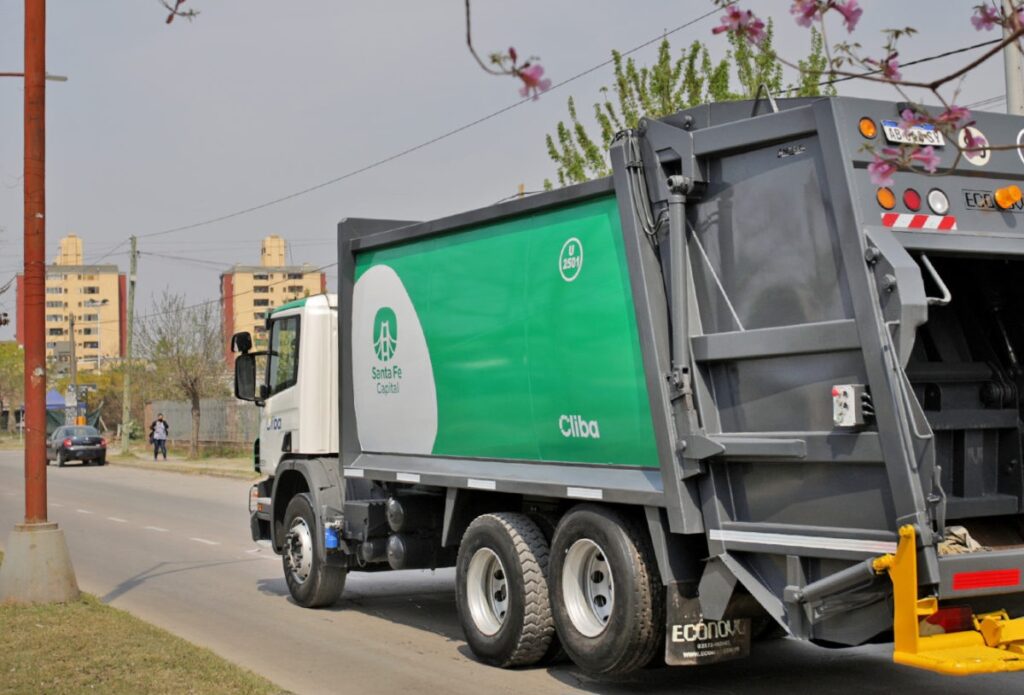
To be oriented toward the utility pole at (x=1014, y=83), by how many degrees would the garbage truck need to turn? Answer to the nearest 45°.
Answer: approximately 90° to its right

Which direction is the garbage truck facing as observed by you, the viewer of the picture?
facing away from the viewer and to the left of the viewer
